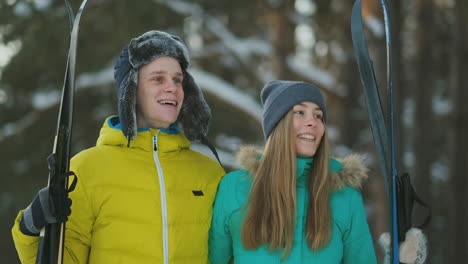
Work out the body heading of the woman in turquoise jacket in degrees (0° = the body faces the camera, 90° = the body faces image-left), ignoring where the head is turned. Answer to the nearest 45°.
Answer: approximately 0°

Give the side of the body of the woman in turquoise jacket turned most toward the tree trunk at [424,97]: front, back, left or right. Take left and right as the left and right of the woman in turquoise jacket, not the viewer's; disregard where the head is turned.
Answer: back

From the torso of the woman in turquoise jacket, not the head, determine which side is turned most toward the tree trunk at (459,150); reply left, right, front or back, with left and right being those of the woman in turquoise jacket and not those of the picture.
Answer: back

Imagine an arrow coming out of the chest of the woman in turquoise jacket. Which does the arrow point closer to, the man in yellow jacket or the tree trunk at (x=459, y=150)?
the man in yellow jacket

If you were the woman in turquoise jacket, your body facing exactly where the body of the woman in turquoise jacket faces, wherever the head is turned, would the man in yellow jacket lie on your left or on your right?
on your right
